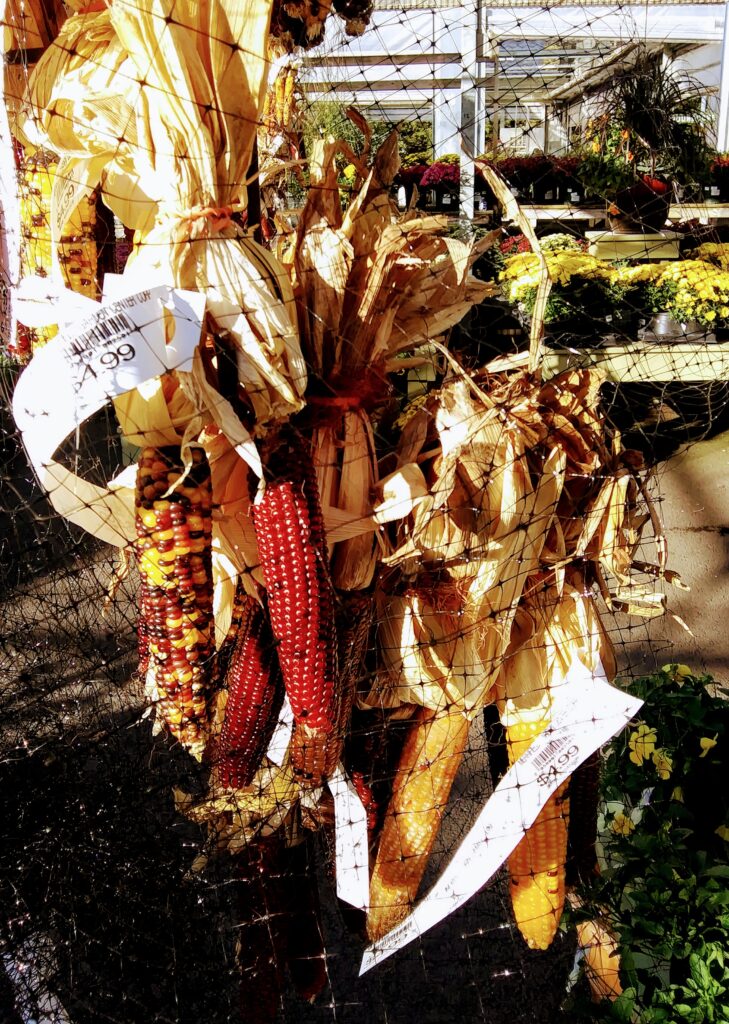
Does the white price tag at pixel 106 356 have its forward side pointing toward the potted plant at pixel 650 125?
no

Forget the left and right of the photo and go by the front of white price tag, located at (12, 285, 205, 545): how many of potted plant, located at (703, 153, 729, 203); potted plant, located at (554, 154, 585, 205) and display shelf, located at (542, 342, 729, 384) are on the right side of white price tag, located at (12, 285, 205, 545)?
0

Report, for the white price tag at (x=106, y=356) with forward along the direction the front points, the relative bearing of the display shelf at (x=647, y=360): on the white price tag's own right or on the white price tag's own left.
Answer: on the white price tag's own left

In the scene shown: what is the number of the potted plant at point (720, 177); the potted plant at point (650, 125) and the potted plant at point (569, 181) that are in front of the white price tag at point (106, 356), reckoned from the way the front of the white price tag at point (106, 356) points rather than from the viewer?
0

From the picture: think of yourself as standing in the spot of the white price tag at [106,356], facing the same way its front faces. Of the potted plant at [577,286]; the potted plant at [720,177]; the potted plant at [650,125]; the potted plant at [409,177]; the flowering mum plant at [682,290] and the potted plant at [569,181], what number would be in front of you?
0

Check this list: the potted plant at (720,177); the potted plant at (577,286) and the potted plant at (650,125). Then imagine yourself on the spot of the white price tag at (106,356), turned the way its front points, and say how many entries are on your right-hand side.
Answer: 0

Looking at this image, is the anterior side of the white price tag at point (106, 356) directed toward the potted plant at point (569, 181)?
no

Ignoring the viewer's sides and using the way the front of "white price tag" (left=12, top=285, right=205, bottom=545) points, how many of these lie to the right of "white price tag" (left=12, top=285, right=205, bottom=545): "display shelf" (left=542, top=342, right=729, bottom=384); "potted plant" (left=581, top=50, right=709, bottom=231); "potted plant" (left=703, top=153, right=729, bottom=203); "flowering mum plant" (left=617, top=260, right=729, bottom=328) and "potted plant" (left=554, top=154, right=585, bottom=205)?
0

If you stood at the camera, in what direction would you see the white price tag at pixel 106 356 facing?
facing the viewer

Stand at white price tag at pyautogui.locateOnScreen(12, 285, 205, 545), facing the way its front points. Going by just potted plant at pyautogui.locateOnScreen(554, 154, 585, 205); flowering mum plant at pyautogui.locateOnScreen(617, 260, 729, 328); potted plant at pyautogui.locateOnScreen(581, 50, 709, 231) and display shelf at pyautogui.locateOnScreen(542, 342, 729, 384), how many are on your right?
0

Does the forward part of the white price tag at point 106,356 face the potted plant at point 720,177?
no

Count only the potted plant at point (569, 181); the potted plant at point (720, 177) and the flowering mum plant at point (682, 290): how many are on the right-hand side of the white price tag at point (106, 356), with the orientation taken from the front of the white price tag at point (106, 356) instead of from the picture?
0
